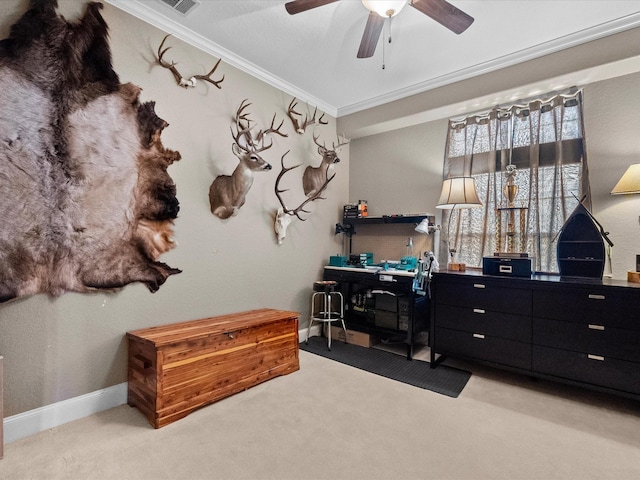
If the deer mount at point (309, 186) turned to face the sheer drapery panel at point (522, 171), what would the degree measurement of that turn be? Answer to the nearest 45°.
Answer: approximately 45° to its left

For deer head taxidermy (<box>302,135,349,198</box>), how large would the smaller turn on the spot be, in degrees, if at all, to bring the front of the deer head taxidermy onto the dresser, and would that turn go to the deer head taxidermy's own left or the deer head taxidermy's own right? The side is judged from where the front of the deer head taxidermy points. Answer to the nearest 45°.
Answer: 0° — it already faces it

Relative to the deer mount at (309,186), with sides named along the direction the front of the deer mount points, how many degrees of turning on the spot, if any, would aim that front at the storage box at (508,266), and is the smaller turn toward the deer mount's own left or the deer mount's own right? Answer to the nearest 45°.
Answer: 0° — it already faces it

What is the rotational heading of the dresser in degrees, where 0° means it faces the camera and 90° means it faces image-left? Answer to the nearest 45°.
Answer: approximately 45°

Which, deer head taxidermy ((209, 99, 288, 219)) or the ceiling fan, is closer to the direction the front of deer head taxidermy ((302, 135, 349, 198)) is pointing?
the ceiling fan

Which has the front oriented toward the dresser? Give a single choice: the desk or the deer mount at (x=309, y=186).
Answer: the deer mount

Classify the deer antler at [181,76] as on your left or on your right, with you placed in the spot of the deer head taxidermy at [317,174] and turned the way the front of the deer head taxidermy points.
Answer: on your right

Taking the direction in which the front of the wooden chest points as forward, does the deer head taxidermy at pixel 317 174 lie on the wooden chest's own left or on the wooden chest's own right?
on the wooden chest's own left

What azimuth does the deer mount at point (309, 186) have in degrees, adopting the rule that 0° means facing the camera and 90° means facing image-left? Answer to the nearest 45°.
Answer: approximately 315°
